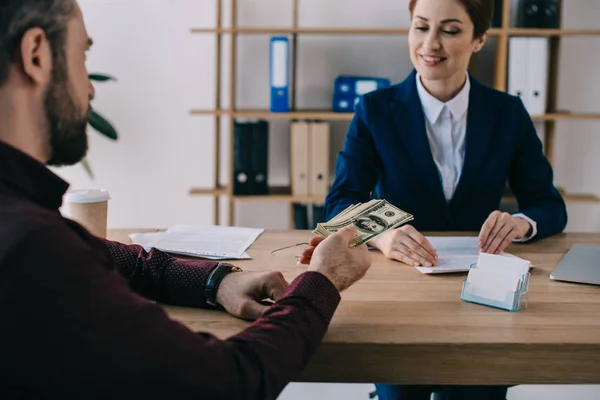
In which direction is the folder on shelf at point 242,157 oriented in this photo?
toward the camera

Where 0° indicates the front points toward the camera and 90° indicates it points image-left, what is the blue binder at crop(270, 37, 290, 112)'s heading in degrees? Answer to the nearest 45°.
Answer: approximately 0°

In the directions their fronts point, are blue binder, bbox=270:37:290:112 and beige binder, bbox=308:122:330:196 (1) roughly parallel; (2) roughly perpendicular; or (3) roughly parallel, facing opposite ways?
roughly parallel

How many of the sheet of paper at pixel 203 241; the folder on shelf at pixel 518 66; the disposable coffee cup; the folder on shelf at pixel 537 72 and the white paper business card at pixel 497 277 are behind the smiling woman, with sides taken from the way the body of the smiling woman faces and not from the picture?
2

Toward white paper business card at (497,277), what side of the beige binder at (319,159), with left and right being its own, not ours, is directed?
front

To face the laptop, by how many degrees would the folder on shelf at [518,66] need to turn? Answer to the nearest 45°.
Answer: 0° — it already faces it

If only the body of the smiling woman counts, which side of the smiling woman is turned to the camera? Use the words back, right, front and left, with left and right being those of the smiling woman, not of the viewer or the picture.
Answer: front

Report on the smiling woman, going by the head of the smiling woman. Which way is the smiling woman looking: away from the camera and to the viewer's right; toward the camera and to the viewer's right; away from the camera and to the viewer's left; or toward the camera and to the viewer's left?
toward the camera and to the viewer's left

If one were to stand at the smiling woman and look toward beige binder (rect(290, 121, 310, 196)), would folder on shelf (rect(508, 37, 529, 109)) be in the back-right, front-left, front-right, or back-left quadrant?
front-right

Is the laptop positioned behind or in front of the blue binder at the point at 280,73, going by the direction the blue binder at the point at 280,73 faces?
in front

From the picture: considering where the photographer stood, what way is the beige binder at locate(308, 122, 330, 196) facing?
facing the viewer

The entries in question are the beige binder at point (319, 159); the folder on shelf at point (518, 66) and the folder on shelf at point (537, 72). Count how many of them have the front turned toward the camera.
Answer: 3
